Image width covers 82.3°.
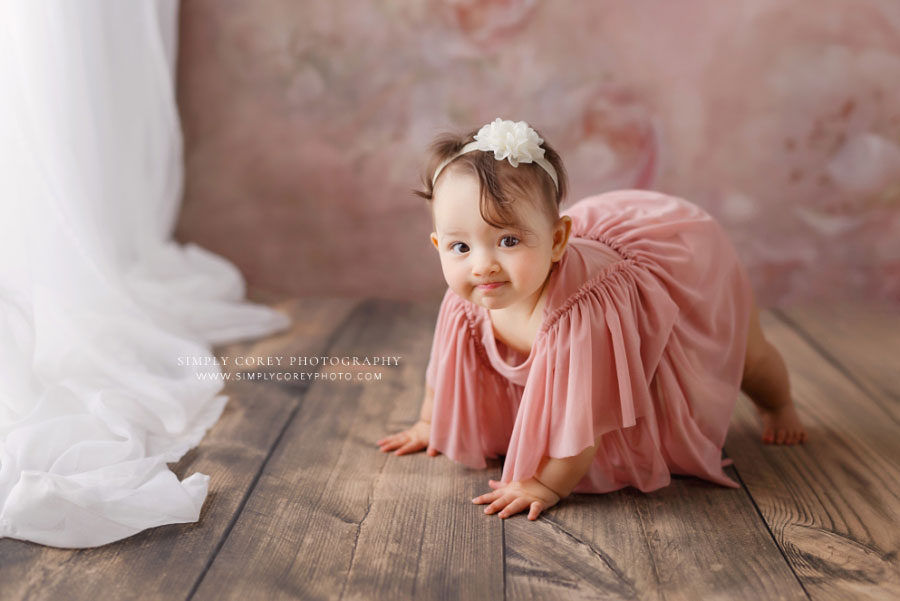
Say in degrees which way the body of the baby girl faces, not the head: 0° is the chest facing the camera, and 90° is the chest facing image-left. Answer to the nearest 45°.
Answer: approximately 45°

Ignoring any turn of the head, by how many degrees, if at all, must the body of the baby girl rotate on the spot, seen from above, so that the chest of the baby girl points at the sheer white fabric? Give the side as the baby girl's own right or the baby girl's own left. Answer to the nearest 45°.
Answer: approximately 45° to the baby girl's own right

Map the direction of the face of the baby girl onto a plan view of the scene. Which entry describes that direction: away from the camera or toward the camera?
toward the camera
